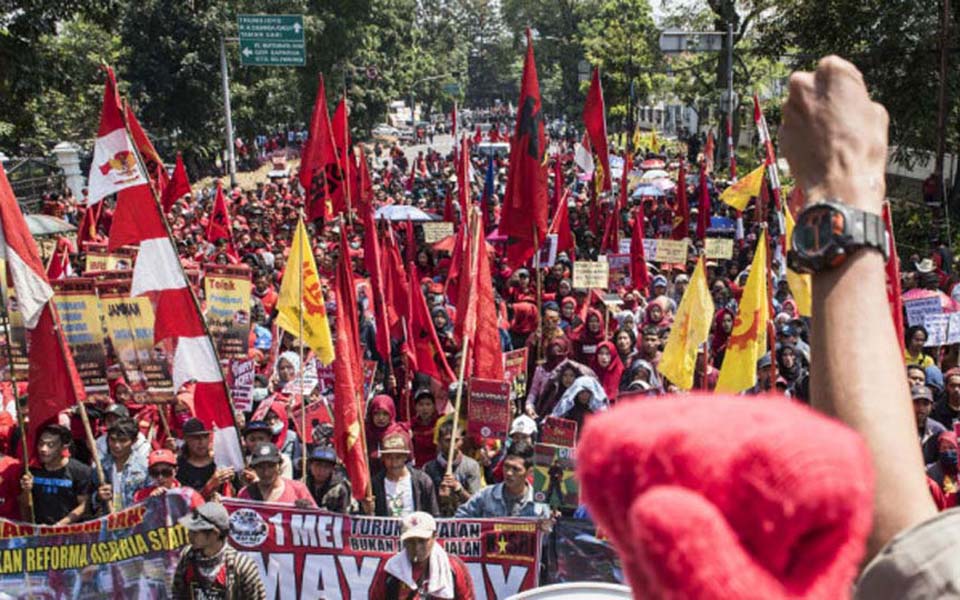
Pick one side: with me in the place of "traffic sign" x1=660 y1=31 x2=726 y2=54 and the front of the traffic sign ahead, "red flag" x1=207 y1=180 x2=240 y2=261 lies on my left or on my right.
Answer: on my left

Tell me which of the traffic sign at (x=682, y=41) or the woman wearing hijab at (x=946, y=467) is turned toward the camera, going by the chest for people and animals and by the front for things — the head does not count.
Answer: the woman wearing hijab

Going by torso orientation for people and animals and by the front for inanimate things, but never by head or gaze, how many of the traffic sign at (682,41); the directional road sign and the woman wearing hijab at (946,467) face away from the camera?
1

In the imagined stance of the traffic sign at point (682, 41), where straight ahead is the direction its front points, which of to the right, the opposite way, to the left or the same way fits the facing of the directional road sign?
the opposite way

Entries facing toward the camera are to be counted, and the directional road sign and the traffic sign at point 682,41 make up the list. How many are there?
1

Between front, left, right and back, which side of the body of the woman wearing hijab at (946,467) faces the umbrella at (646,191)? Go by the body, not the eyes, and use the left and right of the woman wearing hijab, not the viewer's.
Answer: back

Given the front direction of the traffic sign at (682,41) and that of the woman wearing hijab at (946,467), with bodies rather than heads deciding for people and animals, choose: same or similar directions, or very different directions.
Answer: very different directions

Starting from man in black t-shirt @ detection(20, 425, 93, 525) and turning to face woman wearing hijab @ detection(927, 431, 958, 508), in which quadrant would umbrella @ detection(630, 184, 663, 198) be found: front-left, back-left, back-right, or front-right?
front-left

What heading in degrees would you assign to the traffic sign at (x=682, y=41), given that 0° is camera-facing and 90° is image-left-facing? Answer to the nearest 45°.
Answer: approximately 180°

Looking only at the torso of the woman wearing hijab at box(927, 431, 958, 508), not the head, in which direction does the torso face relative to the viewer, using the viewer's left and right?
facing the viewer

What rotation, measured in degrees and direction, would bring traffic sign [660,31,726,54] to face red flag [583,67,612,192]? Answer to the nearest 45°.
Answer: approximately 180°

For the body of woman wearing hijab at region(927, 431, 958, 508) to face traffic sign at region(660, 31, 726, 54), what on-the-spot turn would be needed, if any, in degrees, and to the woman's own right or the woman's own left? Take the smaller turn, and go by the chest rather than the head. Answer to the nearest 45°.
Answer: approximately 180°

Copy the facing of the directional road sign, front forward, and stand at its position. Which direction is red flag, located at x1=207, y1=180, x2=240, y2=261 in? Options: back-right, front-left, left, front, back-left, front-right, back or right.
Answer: front

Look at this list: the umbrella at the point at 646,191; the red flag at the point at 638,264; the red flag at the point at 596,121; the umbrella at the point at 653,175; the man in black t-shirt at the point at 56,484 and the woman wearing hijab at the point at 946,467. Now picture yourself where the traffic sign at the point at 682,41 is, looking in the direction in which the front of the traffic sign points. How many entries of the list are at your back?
6
